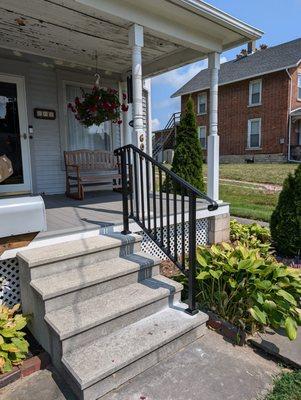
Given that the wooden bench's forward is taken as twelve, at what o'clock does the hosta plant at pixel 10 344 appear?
The hosta plant is roughly at 2 o'clock from the wooden bench.

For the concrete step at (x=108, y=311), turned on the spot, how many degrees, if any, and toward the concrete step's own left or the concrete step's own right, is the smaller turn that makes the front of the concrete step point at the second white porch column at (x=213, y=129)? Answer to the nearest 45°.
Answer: approximately 90° to the concrete step's own left

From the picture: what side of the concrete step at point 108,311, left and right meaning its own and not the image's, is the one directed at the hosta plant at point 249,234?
left

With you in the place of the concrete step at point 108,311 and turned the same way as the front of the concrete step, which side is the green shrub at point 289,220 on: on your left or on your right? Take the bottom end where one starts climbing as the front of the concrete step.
on your left

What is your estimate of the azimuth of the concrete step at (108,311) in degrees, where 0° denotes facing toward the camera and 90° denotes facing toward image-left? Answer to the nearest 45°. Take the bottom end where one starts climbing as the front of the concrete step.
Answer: approximately 315°

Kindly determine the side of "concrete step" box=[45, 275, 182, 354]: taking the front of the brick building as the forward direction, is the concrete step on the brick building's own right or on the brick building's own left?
on the brick building's own right

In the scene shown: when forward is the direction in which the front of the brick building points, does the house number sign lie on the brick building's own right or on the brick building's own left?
on the brick building's own right

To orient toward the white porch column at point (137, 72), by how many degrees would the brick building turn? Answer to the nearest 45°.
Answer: approximately 45° to its right

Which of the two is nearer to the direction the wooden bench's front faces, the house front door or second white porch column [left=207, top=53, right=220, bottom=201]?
the second white porch column
